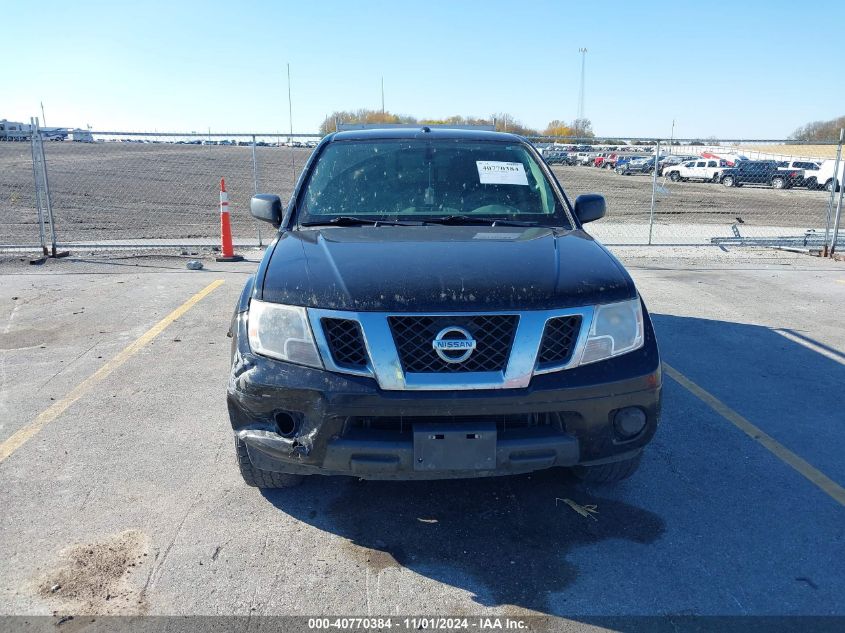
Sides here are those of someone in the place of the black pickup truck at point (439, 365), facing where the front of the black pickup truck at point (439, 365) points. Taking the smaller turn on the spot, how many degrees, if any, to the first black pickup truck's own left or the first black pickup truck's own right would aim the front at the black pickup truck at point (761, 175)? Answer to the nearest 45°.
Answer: approximately 135° to the first black pickup truck's own left

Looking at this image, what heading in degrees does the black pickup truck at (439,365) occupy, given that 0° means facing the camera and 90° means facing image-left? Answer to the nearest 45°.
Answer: approximately 0°

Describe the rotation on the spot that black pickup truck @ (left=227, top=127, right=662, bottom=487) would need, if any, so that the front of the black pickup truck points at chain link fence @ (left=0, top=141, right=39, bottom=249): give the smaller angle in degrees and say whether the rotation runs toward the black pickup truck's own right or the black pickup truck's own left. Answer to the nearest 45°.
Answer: approximately 135° to the black pickup truck's own right

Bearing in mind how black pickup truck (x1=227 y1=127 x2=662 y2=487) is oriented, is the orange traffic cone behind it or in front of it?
behind

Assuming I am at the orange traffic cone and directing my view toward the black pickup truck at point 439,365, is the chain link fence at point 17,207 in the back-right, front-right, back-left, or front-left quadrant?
back-right

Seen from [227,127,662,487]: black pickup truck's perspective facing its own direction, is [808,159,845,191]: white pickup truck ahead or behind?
behind

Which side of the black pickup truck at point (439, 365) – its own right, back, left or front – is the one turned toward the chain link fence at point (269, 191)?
back
